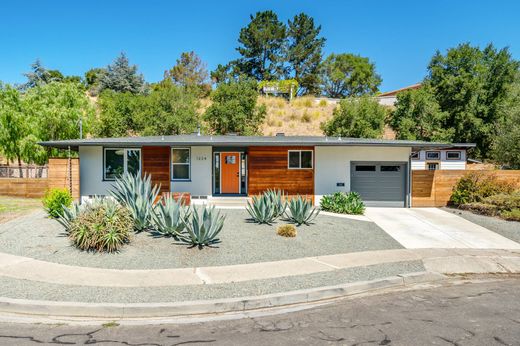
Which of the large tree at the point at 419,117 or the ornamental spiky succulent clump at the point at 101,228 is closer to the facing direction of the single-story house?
the ornamental spiky succulent clump

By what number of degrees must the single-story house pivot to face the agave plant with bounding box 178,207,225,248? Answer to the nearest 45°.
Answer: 0° — it already faces it

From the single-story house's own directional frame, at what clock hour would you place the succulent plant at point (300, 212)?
The succulent plant is roughly at 12 o'clock from the single-story house.

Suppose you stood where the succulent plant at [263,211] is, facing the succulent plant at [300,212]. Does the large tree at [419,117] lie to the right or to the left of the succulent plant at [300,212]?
left

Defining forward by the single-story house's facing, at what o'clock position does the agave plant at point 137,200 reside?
The agave plant is roughly at 1 o'clock from the single-story house.

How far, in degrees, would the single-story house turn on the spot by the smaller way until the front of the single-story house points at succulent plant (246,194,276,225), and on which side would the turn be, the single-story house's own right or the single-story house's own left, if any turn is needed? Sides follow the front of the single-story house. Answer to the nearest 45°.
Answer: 0° — it already faces it

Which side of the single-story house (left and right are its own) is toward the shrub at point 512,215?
left

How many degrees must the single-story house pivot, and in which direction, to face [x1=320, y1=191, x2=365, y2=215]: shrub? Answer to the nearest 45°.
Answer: approximately 45° to its left

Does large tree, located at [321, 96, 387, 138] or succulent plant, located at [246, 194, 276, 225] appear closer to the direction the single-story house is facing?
the succulent plant

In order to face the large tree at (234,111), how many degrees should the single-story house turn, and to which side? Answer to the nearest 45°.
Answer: approximately 180°

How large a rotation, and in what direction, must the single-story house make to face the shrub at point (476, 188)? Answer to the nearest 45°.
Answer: approximately 90° to its left

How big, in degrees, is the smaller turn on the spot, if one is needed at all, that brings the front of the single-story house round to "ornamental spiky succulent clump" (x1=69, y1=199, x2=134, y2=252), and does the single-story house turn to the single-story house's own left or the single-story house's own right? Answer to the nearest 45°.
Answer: approximately 45° to the single-story house's own right

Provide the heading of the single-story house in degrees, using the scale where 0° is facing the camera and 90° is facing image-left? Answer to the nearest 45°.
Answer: approximately 0°

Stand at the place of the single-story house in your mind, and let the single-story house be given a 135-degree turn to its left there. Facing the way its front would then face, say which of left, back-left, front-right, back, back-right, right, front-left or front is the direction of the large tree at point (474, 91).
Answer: front

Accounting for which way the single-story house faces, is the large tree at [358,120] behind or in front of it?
behind

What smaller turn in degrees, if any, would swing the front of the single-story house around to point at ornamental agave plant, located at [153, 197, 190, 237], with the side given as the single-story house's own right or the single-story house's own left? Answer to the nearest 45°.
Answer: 0° — it already faces it
